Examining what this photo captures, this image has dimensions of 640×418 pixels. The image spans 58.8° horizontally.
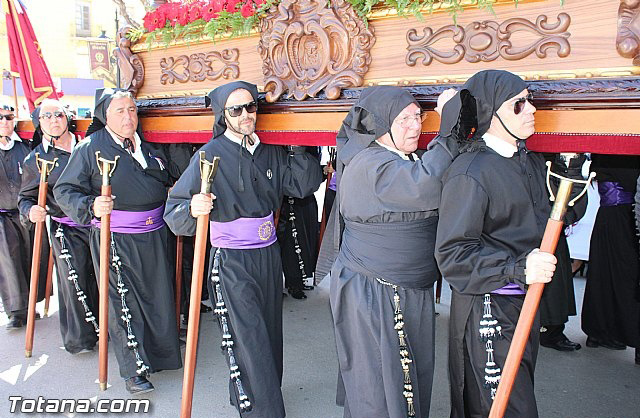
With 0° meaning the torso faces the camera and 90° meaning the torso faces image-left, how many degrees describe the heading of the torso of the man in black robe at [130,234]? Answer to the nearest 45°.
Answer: approximately 315°
